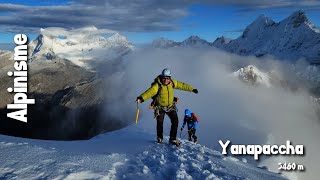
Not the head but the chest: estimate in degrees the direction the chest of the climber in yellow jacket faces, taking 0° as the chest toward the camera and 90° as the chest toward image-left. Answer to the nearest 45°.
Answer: approximately 0°
